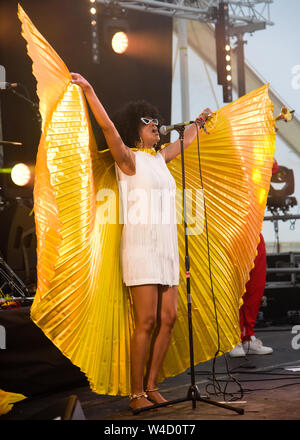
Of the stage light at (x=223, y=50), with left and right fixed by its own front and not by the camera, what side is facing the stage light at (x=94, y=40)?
right

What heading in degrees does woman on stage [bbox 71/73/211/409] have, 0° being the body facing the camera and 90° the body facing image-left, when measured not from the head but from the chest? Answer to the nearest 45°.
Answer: approximately 315°

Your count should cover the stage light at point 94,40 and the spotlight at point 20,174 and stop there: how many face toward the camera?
2

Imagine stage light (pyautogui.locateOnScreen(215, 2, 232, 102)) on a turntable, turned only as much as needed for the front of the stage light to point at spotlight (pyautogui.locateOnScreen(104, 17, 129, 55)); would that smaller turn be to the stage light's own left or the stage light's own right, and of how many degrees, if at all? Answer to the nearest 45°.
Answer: approximately 90° to the stage light's own right

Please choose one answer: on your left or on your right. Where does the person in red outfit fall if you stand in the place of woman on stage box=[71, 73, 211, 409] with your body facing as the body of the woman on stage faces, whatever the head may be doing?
on your left

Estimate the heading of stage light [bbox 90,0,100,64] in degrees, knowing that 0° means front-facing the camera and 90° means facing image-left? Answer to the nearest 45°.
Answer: approximately 0°

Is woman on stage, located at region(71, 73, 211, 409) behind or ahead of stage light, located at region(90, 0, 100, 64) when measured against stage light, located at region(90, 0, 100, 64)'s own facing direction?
ahead

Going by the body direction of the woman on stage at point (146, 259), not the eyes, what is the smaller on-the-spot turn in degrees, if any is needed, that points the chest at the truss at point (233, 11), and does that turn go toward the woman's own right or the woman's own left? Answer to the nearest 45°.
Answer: approximately 135° to the woman's own left
